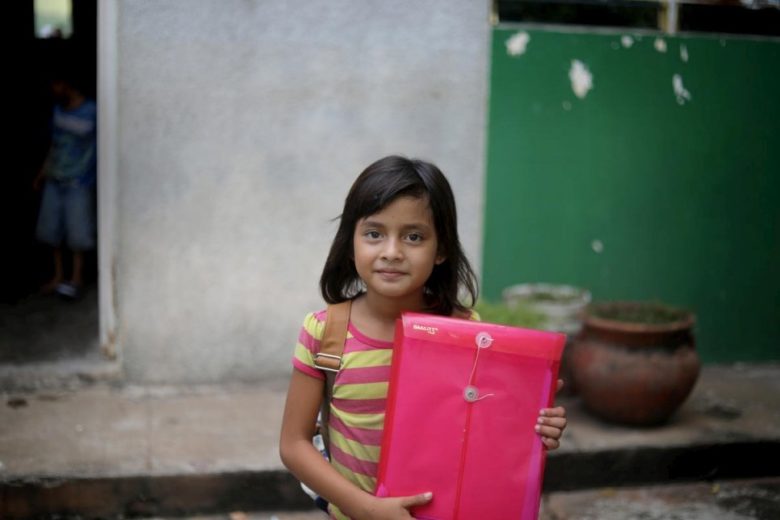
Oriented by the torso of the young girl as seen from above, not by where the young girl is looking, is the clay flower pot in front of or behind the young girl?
behind

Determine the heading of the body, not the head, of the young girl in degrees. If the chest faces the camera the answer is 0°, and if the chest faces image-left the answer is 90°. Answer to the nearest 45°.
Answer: approximately 0°

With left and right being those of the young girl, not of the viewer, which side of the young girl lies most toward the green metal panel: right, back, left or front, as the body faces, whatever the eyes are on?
back

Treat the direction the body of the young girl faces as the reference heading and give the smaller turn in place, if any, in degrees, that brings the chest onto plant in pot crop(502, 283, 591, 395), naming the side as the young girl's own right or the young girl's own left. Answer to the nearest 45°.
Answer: approximately 180°

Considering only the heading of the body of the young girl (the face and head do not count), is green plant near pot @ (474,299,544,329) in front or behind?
behind
